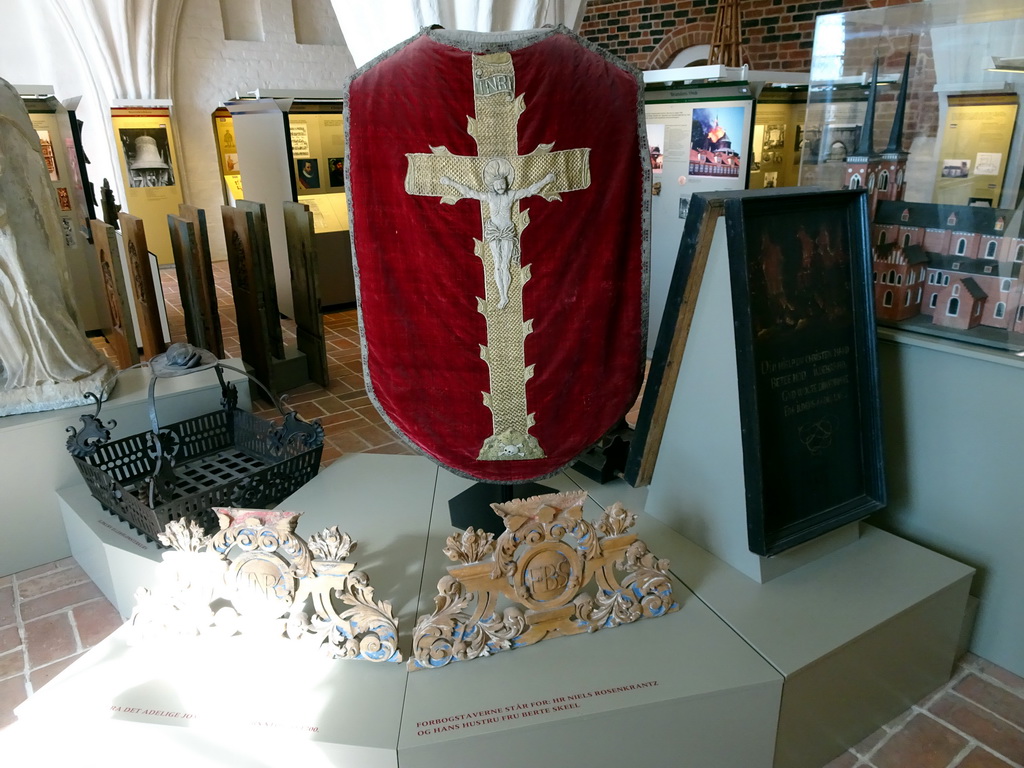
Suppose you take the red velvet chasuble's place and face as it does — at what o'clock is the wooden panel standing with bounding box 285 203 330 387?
The wooden panel standing is roughly at 5 o'clock from the red velvet chasuble.

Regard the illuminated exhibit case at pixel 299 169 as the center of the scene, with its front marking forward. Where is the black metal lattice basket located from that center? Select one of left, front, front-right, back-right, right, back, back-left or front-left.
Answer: front-right

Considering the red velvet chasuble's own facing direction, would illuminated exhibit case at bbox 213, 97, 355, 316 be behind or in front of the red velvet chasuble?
behind

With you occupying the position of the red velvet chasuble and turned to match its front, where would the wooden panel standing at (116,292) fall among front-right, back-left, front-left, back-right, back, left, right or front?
back-right

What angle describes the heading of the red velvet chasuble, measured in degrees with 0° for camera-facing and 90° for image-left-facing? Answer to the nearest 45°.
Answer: approximately 0°

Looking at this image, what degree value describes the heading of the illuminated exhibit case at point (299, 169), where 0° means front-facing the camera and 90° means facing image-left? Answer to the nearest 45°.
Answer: approximately 315°

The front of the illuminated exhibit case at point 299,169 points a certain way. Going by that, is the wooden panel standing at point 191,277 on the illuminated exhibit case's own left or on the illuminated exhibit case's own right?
on the illuminated exhibit case's own right

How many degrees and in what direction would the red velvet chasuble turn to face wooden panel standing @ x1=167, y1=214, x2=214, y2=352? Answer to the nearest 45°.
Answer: approximately 135° to its right

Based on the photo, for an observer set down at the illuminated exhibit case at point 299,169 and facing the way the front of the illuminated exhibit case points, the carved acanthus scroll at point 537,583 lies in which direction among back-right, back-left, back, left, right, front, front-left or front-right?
front-right

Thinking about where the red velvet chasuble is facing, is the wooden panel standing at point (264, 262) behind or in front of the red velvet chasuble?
behind
